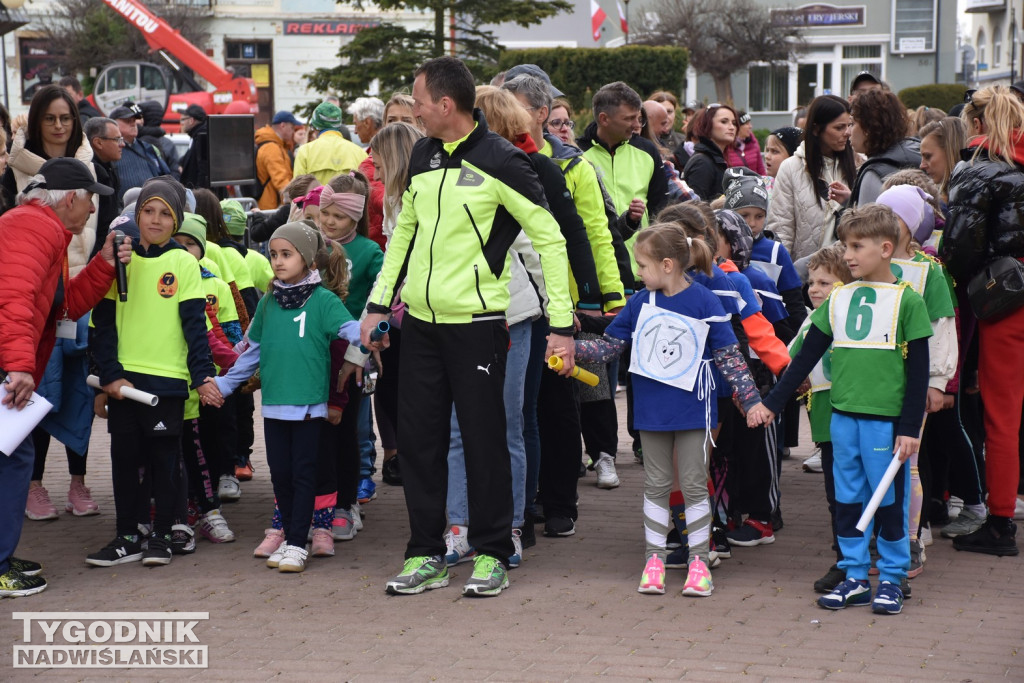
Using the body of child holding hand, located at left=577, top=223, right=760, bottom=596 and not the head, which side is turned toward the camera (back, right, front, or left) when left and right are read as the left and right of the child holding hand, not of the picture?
front

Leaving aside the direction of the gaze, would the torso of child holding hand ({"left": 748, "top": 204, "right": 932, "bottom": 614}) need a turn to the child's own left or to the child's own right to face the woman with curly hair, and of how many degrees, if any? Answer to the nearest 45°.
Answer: approximately 135° to the child's own right

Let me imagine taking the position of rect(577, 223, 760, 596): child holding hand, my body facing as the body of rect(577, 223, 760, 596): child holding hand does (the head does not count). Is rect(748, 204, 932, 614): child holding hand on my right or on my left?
on my left

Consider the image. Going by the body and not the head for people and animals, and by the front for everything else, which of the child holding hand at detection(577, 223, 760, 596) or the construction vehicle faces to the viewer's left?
the construction vehicle

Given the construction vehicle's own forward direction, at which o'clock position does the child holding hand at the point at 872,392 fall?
The child holding hand is roughly at 9 o'clock from the construction vehicle.

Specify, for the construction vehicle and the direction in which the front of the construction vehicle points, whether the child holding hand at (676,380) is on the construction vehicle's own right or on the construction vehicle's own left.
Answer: on the construction vehicle's own left

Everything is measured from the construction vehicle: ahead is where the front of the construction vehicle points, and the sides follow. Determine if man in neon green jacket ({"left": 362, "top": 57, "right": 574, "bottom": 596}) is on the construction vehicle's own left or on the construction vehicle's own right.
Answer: on the construction vehicle's own left

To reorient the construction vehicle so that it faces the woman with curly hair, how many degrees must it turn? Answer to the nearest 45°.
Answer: approximately 90° to its left

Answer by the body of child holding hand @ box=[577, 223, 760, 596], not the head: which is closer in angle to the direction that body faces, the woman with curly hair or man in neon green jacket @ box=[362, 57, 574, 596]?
the man in neon green jacket

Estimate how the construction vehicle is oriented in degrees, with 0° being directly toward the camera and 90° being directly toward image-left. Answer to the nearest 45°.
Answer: approximately 90°
